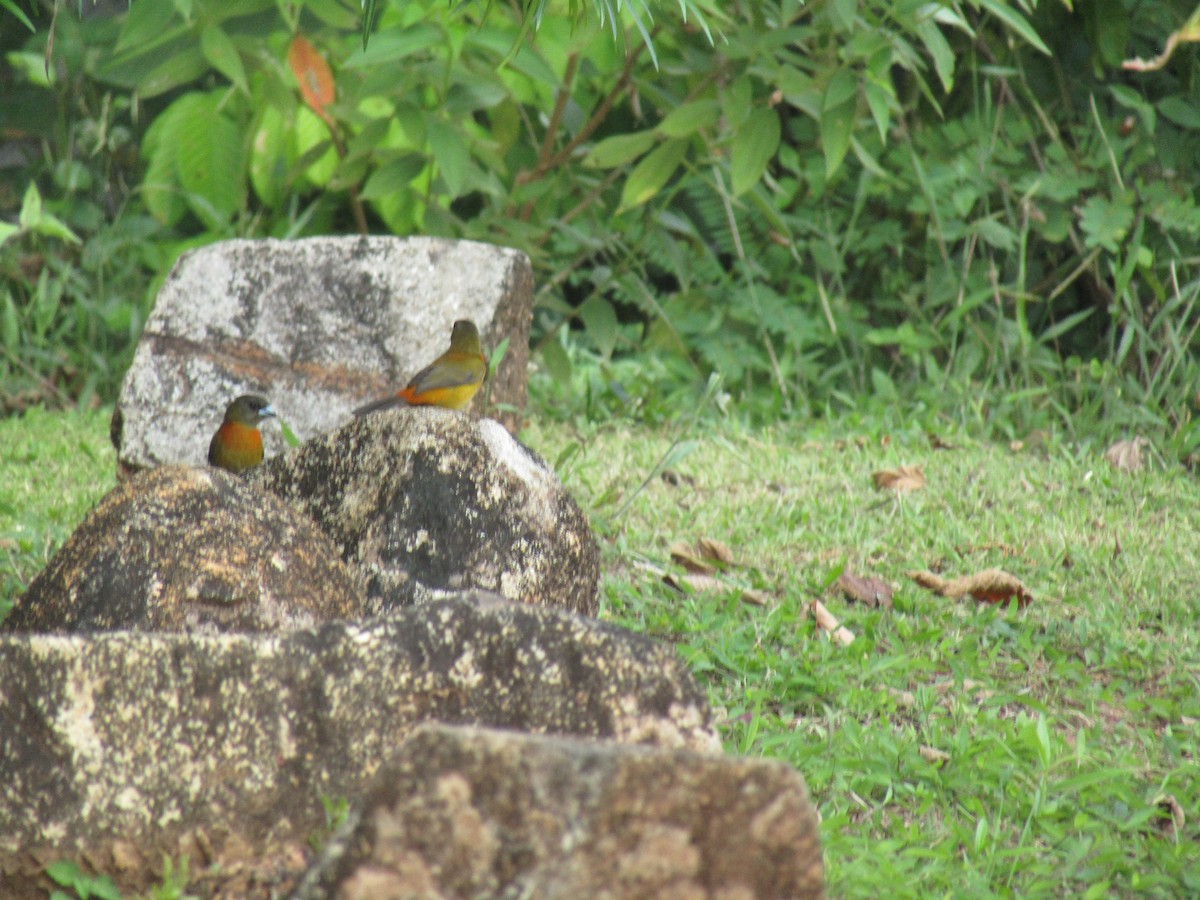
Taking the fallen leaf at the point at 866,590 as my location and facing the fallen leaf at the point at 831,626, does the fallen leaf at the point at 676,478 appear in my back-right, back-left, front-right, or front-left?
back-right

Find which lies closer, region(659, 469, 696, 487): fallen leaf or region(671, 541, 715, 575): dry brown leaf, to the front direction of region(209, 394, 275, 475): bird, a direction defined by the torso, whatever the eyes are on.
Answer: the dry brown leaf

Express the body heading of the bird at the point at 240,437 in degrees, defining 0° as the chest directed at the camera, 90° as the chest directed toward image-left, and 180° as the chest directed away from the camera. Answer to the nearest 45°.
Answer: approximately 315°

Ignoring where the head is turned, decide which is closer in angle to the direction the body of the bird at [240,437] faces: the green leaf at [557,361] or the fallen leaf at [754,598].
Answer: the fallen leaf

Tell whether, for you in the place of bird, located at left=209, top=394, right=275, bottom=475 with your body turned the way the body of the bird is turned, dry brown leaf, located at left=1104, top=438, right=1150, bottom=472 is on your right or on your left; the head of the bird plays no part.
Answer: on your left
